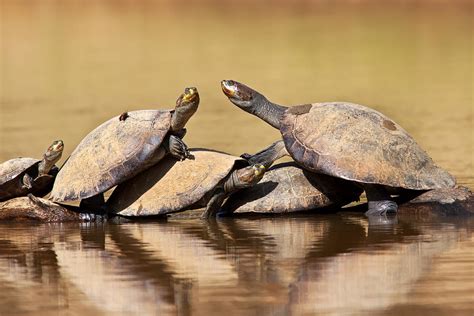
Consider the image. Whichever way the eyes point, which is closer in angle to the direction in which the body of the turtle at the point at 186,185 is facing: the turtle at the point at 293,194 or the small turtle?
the turtle

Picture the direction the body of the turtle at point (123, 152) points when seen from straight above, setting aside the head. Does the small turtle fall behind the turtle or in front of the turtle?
behind

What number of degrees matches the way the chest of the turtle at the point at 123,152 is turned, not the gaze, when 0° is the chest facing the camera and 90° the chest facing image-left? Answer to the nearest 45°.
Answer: approximately 270°

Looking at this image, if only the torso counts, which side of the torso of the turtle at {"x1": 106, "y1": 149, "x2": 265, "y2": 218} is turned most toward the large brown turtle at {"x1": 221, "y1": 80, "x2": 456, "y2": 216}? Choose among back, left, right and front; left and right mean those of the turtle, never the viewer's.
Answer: front

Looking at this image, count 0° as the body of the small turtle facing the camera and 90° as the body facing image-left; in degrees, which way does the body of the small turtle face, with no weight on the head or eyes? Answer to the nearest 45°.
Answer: approximately 270°

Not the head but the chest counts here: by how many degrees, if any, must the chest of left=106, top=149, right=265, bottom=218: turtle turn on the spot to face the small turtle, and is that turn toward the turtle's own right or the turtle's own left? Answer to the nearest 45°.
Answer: approximately 180°

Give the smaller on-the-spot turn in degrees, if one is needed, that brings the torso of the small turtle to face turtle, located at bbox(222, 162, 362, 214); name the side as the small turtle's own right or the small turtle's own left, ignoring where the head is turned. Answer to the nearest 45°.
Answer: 0° — it already faces it

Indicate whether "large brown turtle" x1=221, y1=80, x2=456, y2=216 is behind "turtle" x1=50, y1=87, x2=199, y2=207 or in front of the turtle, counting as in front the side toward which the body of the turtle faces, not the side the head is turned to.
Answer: in front

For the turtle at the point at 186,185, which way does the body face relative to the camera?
to the viewer's right

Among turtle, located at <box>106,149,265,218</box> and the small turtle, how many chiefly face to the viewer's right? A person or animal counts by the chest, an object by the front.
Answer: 2
